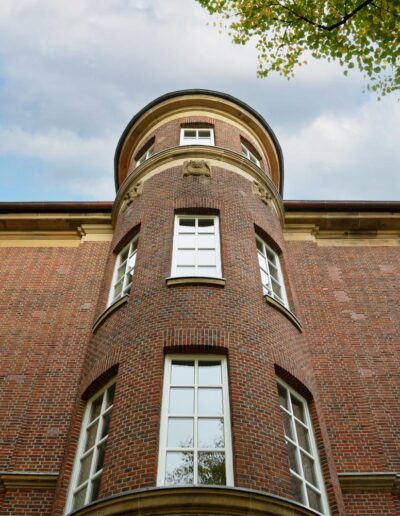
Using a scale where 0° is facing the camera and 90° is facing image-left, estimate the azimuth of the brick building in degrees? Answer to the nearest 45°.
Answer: approximately 0°
